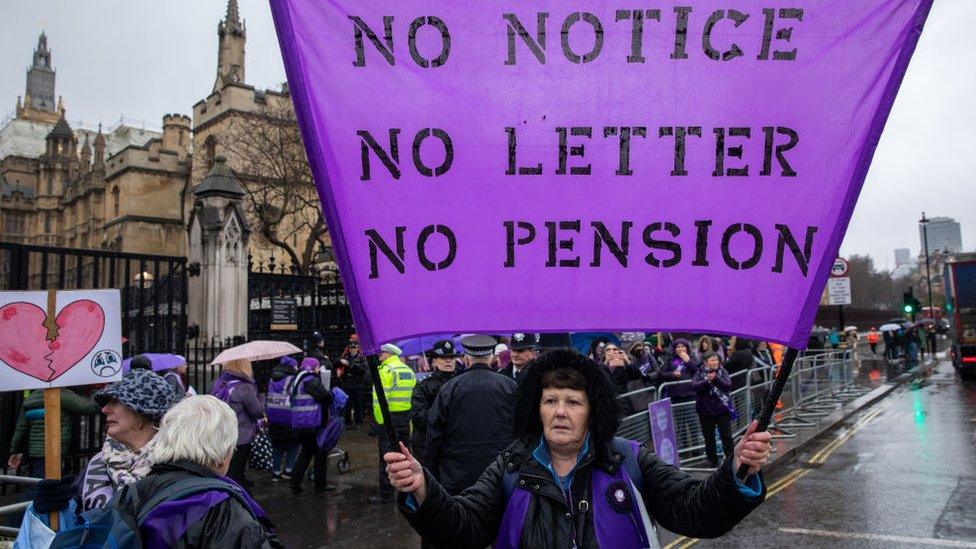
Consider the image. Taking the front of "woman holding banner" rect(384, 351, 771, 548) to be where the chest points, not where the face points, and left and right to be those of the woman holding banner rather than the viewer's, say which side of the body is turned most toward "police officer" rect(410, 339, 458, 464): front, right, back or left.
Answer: back

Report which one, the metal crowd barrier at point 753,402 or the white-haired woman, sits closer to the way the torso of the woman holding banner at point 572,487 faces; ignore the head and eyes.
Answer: the white-haired woman

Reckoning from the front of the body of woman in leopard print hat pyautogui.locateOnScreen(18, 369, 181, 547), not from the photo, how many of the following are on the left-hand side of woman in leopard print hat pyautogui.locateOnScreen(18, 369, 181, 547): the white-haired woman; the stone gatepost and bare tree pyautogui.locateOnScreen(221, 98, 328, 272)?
1

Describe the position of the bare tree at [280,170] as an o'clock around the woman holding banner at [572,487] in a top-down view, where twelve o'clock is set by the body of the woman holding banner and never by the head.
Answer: The bare tree is roughly at 5 o'clock from the woman holding banner.

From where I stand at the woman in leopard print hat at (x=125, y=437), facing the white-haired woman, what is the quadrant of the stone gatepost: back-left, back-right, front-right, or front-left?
back-left

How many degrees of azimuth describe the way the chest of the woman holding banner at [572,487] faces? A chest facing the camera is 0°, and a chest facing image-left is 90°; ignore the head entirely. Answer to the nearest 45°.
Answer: approximately 0°
